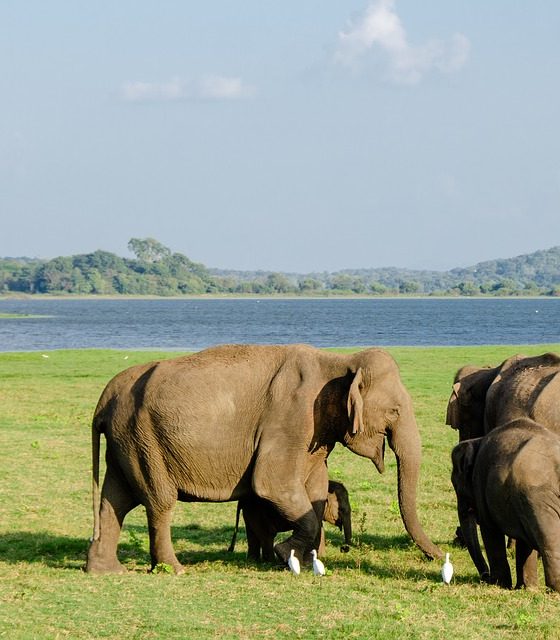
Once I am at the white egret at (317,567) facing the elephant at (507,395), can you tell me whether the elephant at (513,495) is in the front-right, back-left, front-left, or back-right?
front-right

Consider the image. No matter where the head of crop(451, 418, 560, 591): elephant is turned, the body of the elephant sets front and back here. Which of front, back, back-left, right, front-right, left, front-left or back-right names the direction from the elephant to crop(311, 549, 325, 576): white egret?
front-left

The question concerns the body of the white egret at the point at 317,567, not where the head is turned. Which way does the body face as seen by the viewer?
to the viewer's left

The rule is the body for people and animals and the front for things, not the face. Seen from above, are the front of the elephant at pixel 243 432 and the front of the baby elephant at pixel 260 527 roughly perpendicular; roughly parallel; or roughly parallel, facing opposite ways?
roughly parallel

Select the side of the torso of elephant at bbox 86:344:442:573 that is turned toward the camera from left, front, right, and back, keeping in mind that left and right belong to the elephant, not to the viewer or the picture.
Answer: right

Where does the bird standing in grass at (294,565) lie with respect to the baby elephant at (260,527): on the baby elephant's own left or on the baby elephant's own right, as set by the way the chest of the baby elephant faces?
on the baby elephant's own right

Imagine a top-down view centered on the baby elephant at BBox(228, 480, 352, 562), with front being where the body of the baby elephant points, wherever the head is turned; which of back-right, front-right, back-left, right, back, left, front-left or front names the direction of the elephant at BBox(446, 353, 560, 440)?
front

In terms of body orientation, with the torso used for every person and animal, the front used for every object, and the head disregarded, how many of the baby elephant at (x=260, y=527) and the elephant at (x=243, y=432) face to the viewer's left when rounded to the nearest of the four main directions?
0

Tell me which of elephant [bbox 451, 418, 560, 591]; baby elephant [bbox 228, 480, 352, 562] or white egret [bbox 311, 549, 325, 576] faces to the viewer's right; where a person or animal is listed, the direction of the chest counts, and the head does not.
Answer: the baby elephant

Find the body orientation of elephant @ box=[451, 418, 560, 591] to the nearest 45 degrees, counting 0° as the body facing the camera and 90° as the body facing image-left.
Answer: approximately 135°

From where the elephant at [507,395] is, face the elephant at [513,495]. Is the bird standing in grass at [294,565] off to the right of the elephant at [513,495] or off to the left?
right

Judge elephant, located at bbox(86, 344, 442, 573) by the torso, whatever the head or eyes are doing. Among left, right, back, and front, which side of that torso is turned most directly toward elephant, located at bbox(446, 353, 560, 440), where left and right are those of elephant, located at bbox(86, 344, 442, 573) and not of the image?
front

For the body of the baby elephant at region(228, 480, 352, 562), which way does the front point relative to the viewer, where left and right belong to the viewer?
facing to the right of the viewer

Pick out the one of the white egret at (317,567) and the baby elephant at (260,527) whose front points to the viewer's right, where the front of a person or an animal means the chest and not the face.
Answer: the baby elephant
